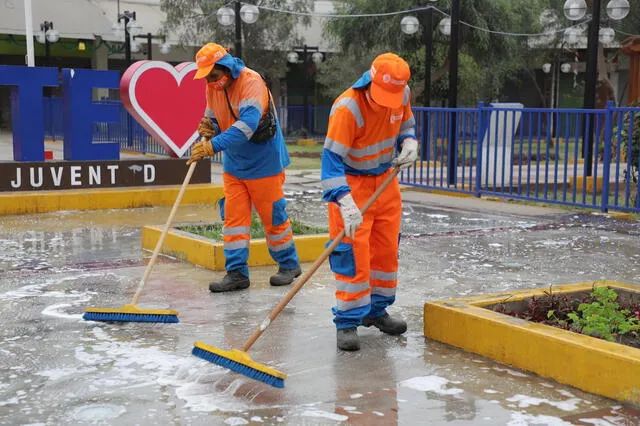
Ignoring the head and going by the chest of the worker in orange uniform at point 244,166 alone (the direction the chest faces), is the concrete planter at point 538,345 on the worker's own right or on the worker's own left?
on the worker's own left

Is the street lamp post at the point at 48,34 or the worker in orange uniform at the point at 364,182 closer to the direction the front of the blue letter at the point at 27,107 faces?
the worker in orange uniform

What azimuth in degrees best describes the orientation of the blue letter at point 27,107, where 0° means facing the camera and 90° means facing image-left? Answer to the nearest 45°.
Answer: approximately 0°

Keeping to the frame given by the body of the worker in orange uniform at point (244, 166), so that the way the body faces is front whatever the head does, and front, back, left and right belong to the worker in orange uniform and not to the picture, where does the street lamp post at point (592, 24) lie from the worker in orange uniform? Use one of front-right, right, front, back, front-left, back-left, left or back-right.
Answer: back

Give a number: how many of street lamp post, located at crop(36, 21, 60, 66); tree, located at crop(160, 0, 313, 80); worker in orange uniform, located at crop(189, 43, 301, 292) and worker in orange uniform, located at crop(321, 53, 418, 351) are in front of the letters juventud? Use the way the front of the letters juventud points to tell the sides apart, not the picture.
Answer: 2

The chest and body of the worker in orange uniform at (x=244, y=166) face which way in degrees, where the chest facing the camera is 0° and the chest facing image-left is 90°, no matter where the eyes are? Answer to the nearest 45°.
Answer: approximately 45°

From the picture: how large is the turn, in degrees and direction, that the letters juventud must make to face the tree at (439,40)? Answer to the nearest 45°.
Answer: approximately 135° to its left

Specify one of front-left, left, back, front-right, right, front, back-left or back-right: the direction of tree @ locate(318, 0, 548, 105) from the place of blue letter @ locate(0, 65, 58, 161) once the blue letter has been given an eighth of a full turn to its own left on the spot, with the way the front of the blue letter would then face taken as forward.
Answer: left

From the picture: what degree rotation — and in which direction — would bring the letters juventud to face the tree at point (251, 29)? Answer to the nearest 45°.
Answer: approximately 180°

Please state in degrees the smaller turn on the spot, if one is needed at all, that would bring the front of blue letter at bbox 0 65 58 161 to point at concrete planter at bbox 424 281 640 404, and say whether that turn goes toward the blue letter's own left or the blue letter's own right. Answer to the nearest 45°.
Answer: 0° — it already faces it
